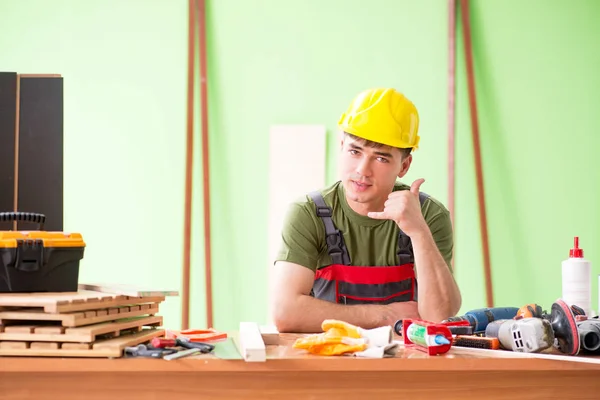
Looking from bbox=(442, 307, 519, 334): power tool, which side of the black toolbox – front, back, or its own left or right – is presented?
left

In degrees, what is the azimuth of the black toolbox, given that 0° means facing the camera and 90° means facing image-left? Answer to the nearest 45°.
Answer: approximately 0°

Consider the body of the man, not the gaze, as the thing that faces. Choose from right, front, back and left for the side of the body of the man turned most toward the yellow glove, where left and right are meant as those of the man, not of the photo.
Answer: front

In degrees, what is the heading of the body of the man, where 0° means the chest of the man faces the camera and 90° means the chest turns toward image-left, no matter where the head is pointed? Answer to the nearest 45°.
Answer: approximately 0°

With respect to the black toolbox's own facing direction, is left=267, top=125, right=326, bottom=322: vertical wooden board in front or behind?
behind

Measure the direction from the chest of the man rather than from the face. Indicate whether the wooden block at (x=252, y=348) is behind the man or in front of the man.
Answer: in front

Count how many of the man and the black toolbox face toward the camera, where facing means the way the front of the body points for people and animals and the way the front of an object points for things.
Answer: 2

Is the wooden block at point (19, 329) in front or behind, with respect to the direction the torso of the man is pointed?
in front
